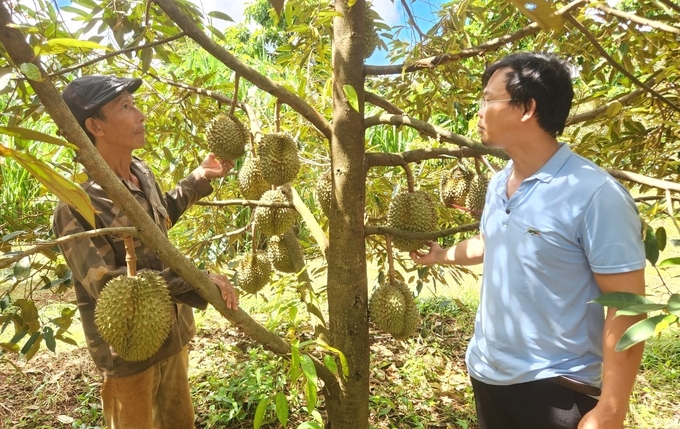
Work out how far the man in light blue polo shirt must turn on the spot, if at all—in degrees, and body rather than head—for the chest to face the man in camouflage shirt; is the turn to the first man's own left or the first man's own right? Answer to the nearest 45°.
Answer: approximately 45° to the first man's own right

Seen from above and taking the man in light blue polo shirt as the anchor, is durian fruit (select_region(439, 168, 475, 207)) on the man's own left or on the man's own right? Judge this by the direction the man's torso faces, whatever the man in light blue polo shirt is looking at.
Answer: on the man's own right

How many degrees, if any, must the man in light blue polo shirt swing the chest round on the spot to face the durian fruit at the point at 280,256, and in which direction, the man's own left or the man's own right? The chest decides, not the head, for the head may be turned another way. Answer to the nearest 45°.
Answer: approximately 90° to the man's own right

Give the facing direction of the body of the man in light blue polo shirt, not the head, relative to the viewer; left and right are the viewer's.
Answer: facing the viewer and to the left of the viewer

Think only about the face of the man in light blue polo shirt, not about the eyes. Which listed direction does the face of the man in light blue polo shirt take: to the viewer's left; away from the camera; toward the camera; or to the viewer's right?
to the viewer's left

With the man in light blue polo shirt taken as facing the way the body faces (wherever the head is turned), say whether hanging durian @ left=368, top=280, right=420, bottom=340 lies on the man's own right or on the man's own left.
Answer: on the man's own right

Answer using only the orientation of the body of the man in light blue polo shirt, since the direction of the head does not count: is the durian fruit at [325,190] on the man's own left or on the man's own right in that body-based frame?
on the man's own right
